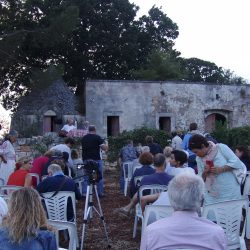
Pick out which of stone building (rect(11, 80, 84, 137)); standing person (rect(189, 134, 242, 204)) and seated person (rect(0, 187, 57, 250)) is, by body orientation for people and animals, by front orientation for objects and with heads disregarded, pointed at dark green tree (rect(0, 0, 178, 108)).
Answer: the seated person

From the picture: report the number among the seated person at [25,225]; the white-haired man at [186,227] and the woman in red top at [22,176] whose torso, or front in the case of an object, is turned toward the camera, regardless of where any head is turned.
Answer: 0

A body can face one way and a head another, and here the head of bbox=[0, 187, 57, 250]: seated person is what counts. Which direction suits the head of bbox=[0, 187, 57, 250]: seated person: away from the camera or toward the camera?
away from the camera

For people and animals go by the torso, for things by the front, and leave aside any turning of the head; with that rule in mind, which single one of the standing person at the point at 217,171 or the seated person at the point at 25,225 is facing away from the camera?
the seated person

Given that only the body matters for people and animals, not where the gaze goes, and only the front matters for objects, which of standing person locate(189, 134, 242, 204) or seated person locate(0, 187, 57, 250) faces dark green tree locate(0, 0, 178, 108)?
the seated person

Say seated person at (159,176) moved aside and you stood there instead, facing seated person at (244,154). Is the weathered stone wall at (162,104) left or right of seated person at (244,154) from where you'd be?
left

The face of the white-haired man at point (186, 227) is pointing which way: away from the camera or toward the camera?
away from the camera

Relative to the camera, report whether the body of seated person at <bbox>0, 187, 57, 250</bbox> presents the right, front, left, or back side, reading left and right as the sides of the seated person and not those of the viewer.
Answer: back

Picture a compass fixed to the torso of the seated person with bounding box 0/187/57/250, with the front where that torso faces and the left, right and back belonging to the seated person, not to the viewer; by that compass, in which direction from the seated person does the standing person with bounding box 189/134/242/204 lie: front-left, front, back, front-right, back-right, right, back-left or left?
front-right

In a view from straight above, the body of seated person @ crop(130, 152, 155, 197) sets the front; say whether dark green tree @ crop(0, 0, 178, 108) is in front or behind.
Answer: in front

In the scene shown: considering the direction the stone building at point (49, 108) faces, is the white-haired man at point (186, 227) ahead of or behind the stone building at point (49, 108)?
ahead

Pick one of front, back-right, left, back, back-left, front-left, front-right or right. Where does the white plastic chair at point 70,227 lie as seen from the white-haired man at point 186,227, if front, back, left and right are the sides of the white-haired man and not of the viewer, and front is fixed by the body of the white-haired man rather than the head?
front-left

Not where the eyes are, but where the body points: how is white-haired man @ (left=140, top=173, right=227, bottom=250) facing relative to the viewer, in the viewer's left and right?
facing away from the viewer

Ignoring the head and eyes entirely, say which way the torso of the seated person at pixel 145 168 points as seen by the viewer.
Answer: away from the camera

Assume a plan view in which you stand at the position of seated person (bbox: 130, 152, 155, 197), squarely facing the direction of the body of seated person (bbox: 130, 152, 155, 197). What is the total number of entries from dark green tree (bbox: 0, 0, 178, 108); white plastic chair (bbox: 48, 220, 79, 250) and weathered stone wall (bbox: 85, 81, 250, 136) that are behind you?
1

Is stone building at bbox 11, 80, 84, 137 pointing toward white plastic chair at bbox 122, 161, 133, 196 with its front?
yes
